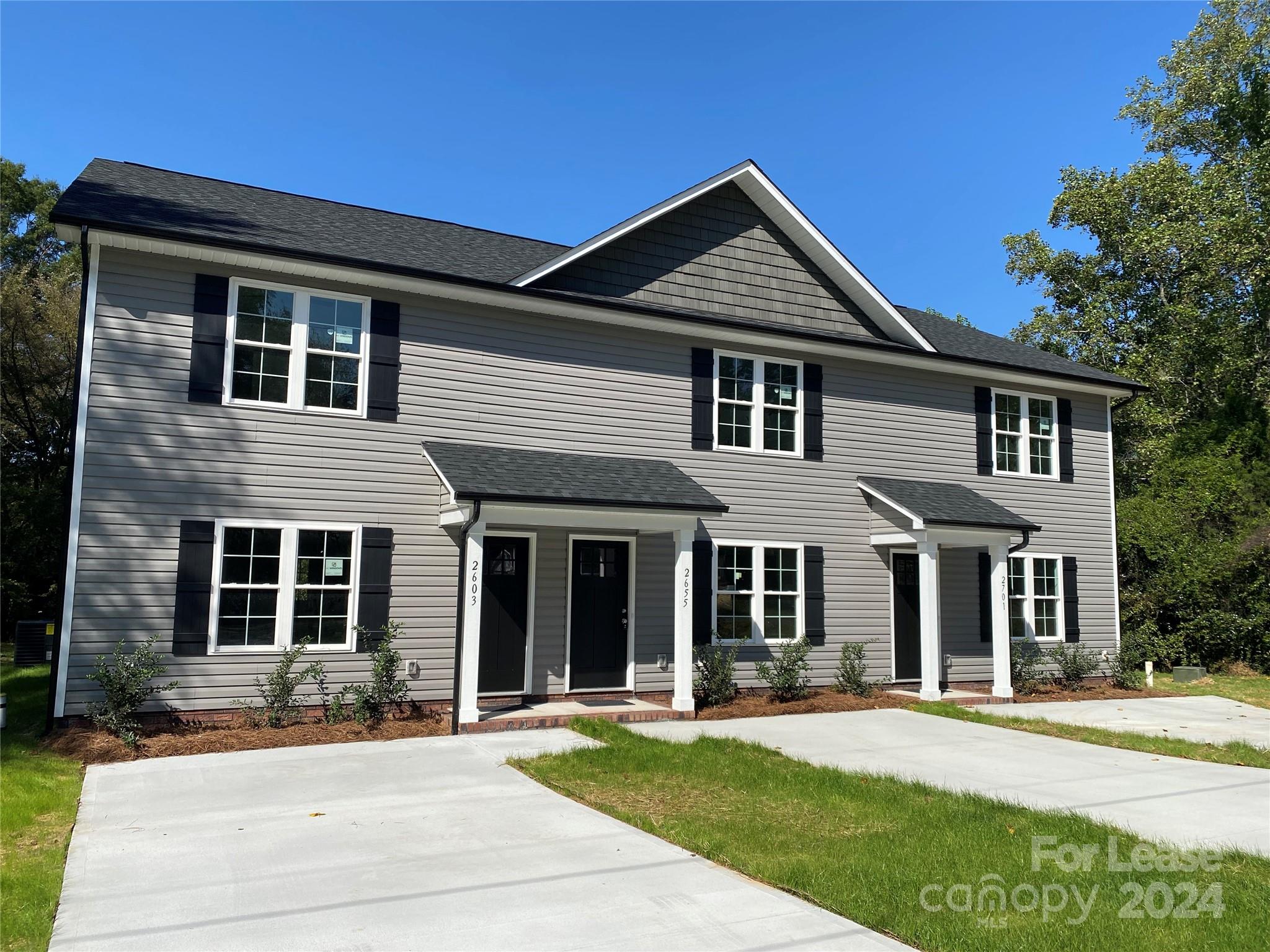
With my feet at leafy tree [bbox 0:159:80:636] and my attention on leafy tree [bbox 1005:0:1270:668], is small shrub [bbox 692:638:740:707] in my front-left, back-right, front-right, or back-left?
front-right

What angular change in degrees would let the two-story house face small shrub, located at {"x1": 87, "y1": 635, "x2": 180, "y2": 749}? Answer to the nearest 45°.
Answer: approximately 90° to its right

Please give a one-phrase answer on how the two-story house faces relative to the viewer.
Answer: facing the viewer and to the right of the viewer

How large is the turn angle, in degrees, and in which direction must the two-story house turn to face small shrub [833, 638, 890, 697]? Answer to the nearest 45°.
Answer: approximately 45° to its left

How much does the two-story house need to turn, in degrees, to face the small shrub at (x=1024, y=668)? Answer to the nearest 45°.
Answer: approximately 45° to its left

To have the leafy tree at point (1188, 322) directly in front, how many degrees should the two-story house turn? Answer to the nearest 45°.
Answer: approximately 90° to its left

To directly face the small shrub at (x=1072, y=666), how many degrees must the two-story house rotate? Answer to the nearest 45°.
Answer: approximately 45° to its left

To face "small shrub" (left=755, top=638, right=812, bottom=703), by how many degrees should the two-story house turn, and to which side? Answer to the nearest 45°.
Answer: approximately 45° to its left
